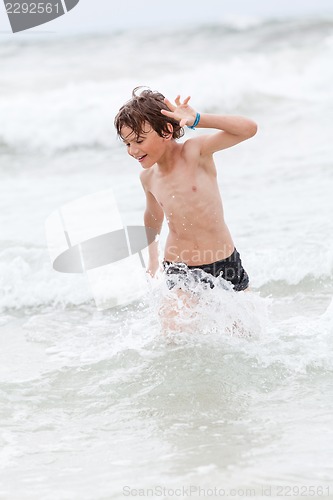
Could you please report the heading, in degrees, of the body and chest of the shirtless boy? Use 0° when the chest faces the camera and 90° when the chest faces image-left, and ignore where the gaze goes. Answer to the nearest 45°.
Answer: approximately 45°
